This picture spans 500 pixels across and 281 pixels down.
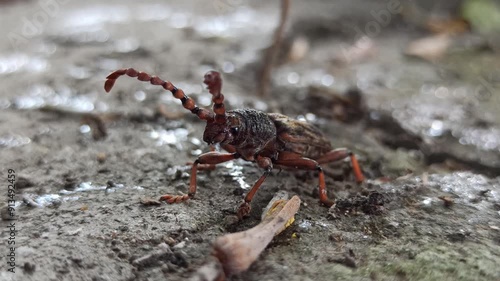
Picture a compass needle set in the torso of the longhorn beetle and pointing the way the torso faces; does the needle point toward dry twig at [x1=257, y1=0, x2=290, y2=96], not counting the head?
no

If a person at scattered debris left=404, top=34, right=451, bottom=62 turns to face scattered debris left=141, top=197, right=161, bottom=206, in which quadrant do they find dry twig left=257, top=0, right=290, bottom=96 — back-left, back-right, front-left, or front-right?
front-right

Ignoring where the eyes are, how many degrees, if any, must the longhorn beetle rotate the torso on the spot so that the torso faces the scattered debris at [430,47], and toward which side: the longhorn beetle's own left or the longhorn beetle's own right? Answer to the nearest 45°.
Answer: approximately 180°

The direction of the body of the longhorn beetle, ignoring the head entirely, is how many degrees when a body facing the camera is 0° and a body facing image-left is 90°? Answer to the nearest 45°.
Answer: approximately 45°

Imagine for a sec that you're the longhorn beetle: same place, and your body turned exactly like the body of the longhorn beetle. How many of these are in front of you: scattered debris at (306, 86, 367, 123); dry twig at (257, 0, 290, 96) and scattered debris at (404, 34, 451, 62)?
0

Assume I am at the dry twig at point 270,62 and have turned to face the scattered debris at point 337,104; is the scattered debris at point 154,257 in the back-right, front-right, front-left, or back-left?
front-right

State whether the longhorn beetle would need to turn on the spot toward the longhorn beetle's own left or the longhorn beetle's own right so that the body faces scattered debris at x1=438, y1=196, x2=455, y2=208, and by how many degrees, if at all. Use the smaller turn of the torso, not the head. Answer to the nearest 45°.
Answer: approximately 135° to the longhorn beetle's own left

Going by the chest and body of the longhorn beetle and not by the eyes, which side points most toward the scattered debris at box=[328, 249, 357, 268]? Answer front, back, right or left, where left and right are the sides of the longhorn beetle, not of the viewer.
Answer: left

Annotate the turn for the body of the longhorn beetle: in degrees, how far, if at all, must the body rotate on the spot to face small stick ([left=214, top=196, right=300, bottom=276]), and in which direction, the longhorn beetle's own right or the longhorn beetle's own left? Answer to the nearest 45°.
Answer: approximately 45° to the longhorn beetle's own left
